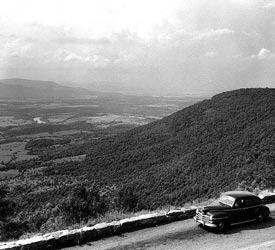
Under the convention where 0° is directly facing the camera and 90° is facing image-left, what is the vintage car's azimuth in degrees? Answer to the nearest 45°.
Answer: approximately 45°
